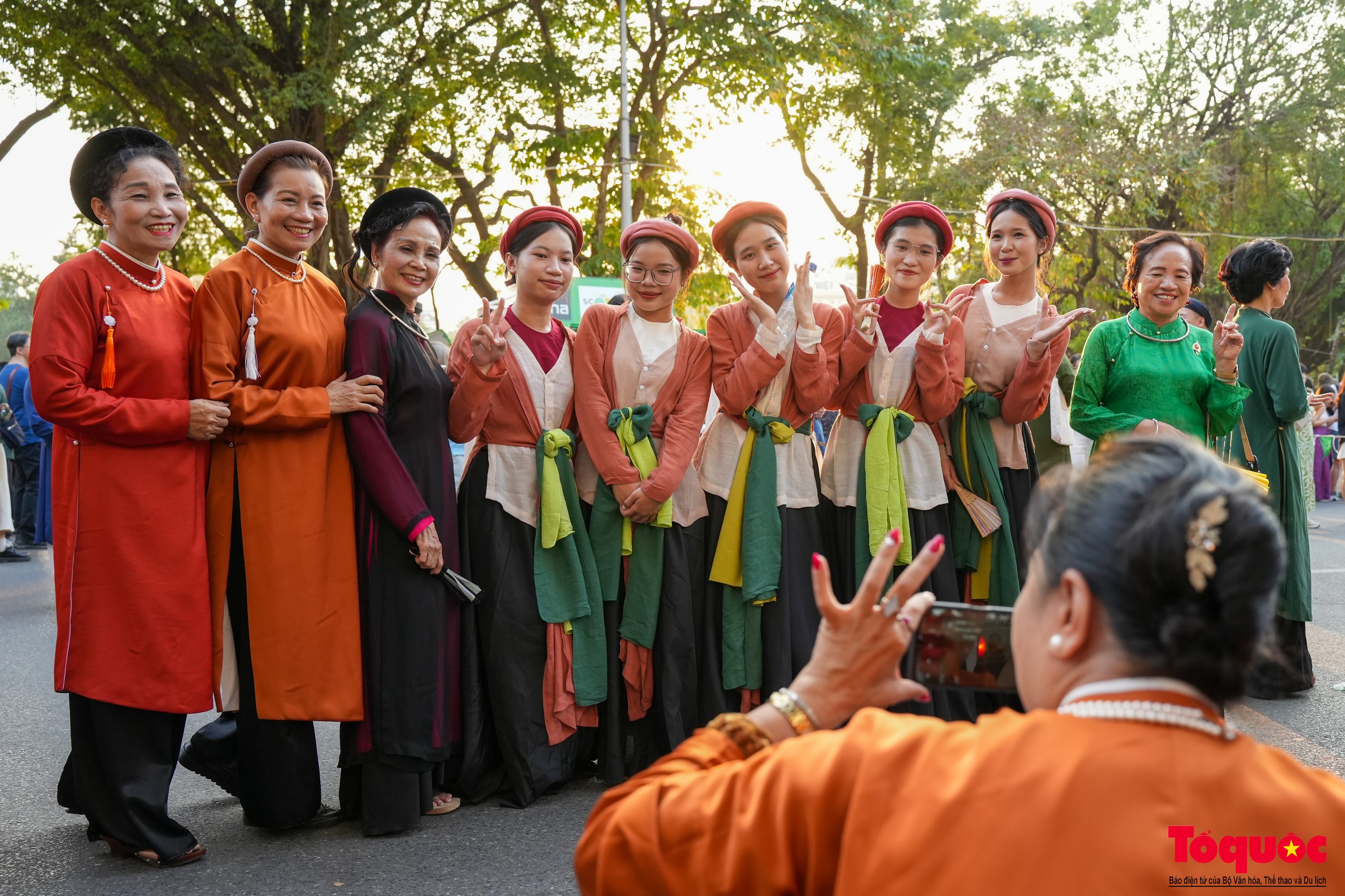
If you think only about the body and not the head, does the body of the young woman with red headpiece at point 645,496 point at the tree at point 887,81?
no

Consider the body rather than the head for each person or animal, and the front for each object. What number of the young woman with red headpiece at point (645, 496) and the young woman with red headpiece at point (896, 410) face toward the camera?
2

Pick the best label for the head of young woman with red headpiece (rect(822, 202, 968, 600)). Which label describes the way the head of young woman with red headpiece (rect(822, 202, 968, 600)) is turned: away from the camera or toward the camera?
toward the camera

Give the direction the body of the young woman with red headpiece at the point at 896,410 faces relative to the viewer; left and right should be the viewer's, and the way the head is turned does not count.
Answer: facing the viewer

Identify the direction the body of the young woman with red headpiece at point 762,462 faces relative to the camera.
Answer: toward the camera

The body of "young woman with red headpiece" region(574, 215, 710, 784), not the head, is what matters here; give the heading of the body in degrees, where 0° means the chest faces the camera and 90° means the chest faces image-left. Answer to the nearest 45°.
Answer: approximately 0°

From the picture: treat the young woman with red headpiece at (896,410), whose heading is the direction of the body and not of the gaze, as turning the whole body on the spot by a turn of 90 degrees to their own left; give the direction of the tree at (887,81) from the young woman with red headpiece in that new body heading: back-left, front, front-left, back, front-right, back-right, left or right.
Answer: left

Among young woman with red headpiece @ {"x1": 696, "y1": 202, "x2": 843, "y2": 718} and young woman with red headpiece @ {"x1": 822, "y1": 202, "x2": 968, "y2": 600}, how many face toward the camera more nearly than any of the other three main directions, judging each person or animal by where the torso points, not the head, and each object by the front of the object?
2

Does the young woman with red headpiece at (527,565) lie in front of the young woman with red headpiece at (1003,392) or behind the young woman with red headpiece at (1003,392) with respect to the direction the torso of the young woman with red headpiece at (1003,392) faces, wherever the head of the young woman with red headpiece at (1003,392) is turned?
in front

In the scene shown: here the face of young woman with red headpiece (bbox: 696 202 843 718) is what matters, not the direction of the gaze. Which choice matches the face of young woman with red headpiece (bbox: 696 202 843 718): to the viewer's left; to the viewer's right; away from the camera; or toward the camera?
toward the camera

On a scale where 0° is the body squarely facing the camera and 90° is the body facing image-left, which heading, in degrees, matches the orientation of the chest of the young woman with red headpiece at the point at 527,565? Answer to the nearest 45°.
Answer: approximately 315°

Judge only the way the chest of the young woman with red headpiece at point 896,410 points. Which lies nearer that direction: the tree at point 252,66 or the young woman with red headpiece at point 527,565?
the young woman with red headpiece

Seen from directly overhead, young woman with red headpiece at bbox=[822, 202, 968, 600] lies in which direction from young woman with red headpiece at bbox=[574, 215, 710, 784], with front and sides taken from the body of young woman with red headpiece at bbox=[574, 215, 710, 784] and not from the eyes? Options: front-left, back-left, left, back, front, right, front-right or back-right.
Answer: left

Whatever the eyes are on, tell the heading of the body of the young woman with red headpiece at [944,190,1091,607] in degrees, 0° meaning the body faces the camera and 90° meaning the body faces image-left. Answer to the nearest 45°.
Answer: approximately 45°

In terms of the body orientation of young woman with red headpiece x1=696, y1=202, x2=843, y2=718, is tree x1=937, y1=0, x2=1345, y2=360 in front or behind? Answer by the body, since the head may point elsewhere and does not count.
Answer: behind

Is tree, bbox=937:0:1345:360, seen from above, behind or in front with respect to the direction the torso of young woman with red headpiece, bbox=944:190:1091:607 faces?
behind

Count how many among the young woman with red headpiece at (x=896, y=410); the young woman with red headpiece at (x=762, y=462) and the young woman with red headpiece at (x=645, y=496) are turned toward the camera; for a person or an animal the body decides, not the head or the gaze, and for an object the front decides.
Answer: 3

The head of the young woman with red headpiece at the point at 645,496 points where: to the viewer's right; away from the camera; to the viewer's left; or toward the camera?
toward the camera

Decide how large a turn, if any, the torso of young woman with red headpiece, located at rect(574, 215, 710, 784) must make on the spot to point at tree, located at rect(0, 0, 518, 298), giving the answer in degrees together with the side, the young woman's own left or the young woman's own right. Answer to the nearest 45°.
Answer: approximately 135° to the young woman's own right
